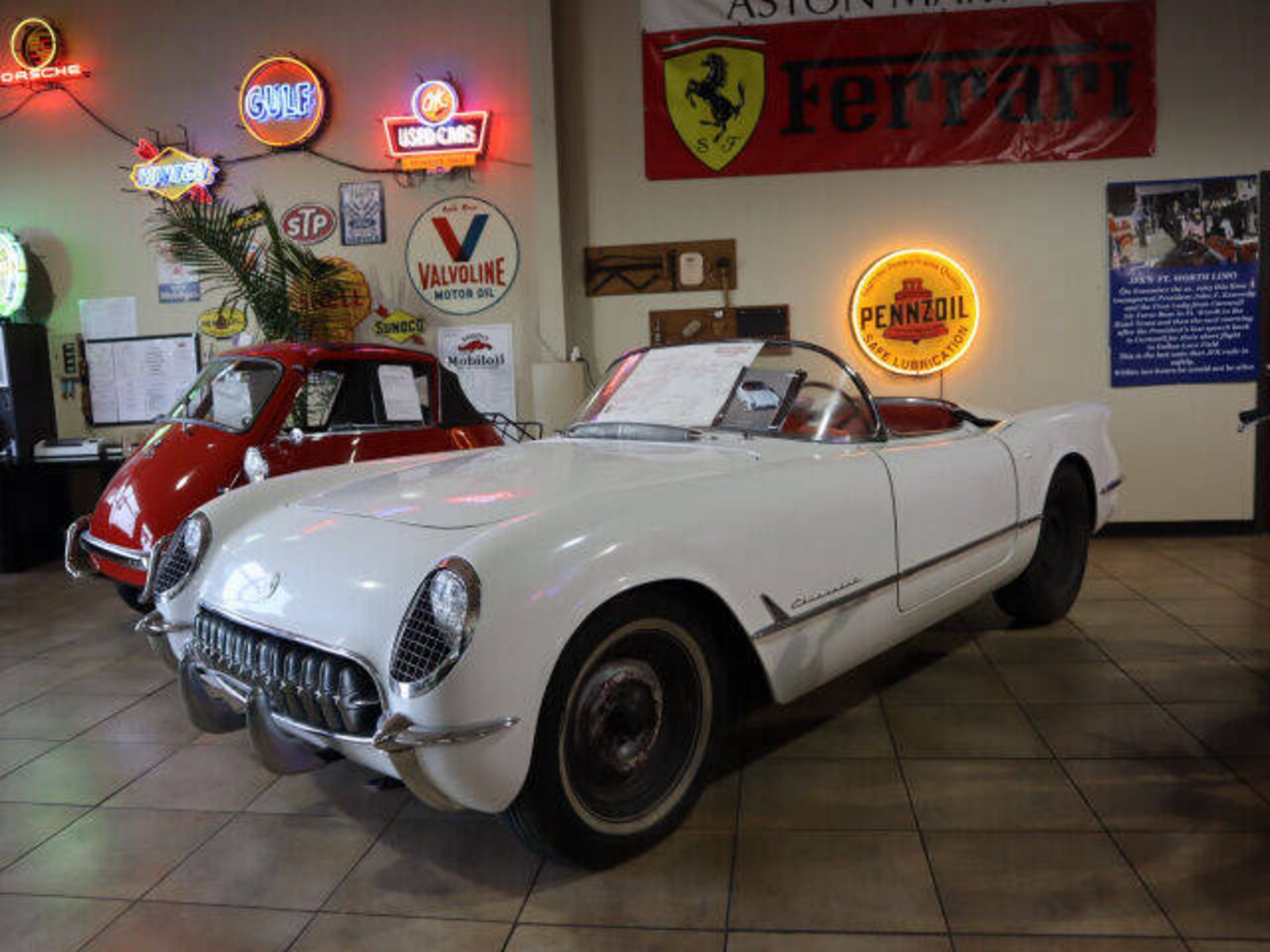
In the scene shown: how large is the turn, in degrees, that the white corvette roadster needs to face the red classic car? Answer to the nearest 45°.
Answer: approximately 90° to its right

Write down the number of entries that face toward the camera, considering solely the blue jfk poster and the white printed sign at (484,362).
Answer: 2

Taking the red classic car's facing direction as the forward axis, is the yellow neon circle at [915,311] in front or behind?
behind

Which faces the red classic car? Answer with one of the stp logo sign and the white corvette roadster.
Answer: the stp logo sign
